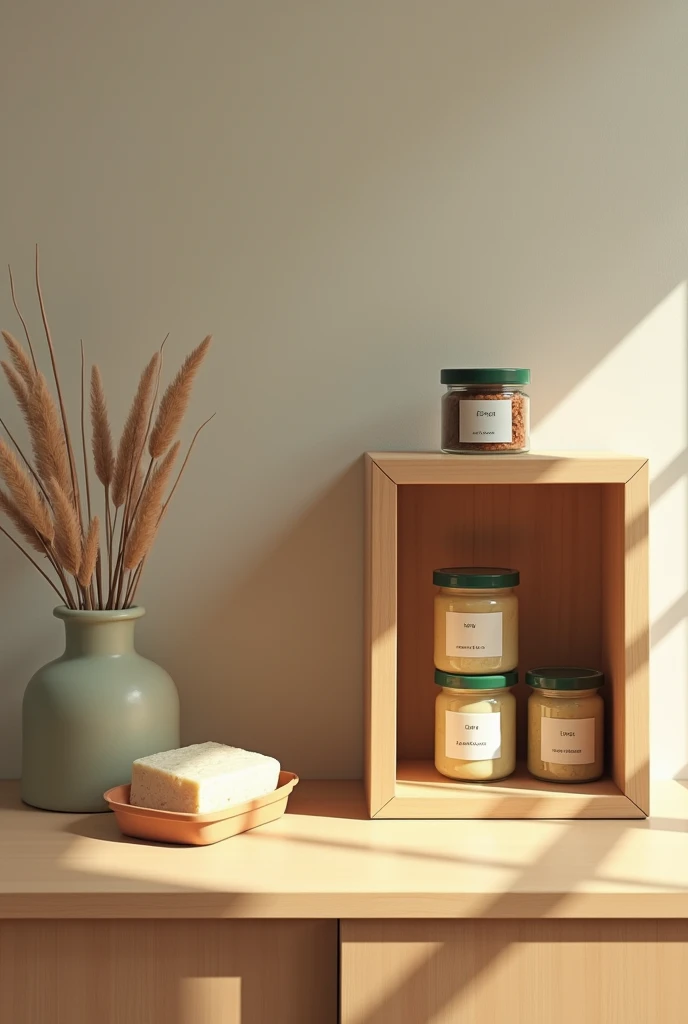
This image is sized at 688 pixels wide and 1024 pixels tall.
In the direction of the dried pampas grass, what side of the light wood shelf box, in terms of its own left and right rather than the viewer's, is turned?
right

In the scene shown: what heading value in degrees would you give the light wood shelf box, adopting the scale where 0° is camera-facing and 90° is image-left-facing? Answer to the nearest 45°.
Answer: approximately 0°

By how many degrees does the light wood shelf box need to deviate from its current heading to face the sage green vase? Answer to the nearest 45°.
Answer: approximately 90° to its right
